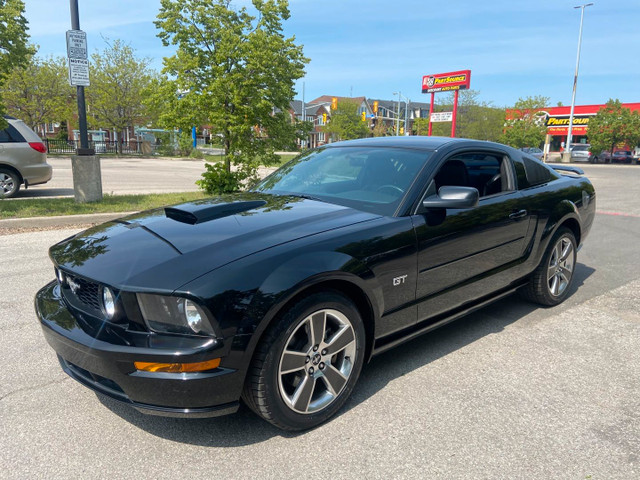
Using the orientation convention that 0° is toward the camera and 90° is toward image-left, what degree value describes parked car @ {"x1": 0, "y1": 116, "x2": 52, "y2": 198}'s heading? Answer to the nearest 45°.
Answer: approximately 90°

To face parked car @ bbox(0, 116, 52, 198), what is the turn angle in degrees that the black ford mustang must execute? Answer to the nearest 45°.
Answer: approximately 90° to its right

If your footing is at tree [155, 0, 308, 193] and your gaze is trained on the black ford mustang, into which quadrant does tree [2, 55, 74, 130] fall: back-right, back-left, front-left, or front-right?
back-right

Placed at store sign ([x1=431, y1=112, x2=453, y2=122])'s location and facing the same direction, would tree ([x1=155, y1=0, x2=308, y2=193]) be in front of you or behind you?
in front

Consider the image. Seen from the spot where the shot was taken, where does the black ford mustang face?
facing the viewer and to the left of the viewer

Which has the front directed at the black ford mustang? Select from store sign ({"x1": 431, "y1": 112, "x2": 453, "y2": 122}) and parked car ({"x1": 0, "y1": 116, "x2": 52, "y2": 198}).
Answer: the store sign

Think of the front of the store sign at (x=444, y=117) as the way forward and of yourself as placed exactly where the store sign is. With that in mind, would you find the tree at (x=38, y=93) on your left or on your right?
on your right

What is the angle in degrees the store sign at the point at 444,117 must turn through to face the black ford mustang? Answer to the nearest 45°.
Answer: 0° — it already faces it

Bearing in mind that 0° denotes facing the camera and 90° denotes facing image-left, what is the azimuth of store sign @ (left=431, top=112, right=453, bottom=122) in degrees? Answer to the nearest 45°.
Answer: approximately 0°
